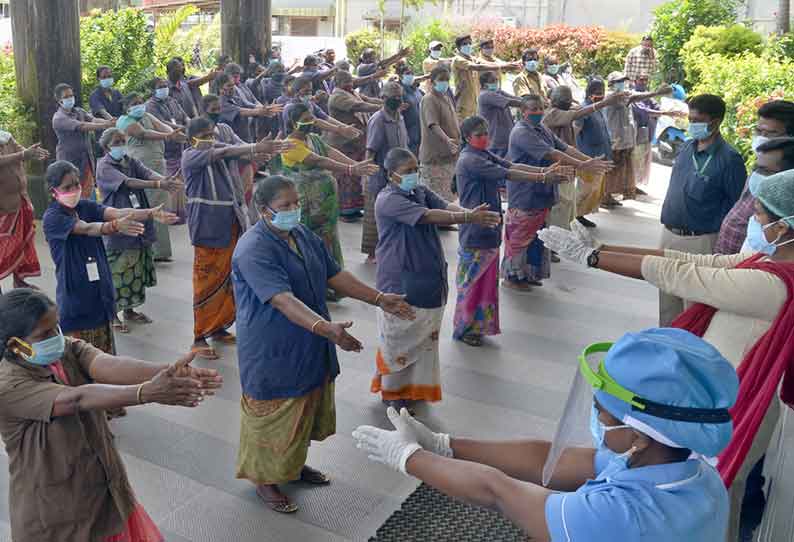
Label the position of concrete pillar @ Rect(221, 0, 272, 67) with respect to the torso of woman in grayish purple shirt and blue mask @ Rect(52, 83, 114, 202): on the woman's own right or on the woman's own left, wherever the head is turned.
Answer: on the woman's own left

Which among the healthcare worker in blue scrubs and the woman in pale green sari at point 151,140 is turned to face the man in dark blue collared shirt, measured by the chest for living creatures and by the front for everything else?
the woman in pale green sari

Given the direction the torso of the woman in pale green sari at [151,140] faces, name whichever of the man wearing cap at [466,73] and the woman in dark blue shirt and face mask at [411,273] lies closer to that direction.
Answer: the woman in dark blue shirt and face mask

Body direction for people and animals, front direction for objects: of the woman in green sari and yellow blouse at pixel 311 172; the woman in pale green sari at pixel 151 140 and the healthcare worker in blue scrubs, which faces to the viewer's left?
the healthcare worker in blue scrubs

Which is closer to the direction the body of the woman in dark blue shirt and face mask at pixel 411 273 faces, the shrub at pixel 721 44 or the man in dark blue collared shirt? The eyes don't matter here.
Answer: the man in dark blue collared shirt

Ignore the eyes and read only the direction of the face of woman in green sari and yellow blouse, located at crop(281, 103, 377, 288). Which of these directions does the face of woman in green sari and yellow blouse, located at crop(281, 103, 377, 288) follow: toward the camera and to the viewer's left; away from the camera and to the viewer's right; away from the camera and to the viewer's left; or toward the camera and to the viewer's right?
toward the camera and to the viewer's right

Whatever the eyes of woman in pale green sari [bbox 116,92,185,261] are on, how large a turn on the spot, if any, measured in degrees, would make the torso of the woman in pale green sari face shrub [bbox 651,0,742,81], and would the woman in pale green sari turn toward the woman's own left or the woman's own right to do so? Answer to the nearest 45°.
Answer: approximately 90° to the woman's own left

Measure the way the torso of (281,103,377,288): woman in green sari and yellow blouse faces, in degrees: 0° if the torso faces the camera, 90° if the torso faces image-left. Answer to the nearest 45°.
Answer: approximately 315°

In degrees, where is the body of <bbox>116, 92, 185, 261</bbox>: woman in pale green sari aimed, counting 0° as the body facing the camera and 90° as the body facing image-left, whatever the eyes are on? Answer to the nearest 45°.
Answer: approximately 315°

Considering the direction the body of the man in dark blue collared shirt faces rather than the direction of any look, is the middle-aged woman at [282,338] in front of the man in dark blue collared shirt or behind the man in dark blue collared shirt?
in front

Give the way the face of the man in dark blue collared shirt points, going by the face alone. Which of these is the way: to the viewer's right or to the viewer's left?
to the viewer's left

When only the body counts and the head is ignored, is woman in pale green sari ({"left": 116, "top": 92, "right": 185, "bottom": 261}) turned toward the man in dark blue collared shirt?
yes
